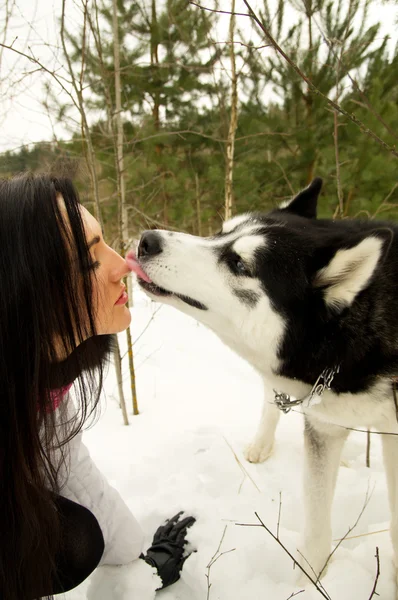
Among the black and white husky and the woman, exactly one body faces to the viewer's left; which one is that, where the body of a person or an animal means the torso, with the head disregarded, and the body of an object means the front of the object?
the black and white husky

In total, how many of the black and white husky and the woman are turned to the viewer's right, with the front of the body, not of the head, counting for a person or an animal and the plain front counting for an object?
1

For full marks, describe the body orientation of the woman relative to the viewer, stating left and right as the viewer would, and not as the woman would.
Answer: facing to the right of the viewer

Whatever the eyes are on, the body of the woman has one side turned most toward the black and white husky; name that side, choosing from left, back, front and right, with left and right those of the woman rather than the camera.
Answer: front

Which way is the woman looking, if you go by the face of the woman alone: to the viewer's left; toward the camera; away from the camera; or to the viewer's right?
to the viewer's right

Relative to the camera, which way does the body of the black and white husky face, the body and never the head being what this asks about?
to the viewer's left

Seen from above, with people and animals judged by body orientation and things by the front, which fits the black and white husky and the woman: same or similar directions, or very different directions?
very different directions
